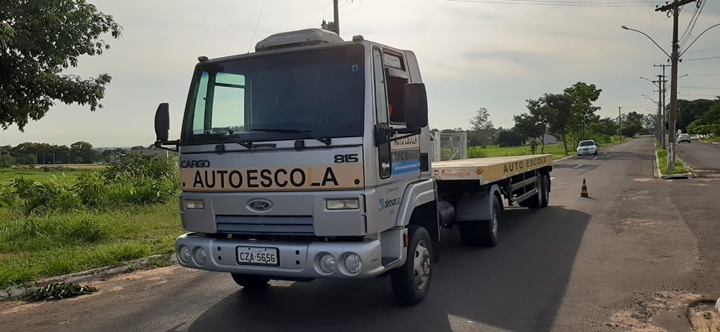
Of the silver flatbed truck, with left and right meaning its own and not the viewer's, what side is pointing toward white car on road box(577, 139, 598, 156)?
back

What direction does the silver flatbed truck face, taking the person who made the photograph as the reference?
facing the viewer and to the left of the viewer

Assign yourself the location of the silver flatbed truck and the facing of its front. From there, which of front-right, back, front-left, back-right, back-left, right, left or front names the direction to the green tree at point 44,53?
right

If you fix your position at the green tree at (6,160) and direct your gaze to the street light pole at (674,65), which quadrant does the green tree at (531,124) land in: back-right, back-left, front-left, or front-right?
front-left

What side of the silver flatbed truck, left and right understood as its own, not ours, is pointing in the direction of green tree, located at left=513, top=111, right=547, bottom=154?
back

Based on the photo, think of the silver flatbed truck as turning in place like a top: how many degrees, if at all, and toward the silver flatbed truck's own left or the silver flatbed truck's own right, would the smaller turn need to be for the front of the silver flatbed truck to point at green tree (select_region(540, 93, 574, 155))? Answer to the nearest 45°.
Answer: approximately 180°

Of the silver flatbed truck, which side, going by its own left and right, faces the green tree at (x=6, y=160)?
right

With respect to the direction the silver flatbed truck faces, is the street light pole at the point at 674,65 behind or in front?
behind
